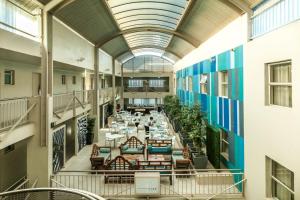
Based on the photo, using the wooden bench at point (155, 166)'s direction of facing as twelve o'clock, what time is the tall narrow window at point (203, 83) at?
The tall narrow window is roughly at 1 o'clock from the wooden bench.

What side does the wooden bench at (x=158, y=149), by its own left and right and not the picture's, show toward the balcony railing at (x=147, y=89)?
back

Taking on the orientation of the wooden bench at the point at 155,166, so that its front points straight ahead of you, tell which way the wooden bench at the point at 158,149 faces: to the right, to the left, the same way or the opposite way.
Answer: the opposite way

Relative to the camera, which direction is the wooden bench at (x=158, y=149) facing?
toward the camera

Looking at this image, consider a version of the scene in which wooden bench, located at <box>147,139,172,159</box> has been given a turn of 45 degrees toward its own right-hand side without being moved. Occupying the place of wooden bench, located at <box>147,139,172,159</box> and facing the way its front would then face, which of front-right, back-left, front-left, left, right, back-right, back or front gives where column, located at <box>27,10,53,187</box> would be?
front

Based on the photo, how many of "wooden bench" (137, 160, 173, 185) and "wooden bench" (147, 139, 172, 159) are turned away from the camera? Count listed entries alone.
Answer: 1

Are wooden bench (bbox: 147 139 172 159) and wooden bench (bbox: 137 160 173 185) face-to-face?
yes

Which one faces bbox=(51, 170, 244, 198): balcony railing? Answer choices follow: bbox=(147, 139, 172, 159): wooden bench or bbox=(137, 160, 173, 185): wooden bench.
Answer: bbox=(147, 139, 172, 159): wooden bench

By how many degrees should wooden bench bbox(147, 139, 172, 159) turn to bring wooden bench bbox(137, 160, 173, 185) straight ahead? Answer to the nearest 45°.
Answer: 0° — it already faces it

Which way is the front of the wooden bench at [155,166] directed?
away from the camera

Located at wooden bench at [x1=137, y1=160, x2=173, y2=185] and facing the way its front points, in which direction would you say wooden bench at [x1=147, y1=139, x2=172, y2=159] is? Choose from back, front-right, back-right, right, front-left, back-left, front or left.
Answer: front

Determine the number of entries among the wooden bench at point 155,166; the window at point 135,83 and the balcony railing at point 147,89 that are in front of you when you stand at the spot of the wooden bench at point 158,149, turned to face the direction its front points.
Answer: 1

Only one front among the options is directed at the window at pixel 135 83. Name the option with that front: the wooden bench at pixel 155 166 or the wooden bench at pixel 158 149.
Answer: the wooden bench at pixel 155 166
